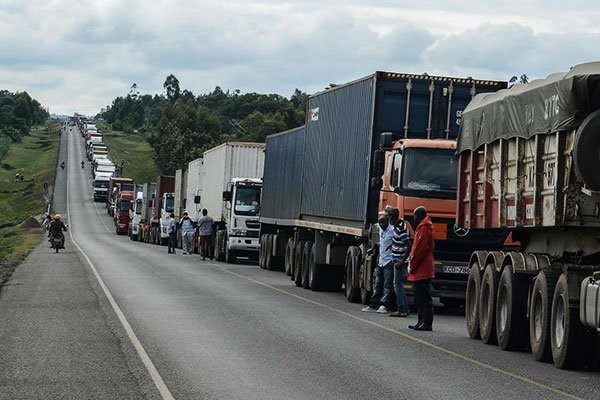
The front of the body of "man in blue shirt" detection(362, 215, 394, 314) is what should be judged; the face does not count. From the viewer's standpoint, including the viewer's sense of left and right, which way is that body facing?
facing the viewer and to the left of the viewer

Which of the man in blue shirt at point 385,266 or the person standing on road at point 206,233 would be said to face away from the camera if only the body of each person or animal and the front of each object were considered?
the person standing on road

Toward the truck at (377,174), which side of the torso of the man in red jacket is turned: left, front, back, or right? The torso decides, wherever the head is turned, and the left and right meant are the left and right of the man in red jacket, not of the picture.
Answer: right

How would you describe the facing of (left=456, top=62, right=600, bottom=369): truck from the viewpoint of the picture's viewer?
facing the viewer and to the right of the viewer

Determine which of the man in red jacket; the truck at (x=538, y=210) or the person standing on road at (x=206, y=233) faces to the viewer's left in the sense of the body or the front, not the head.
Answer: the man in red jacket

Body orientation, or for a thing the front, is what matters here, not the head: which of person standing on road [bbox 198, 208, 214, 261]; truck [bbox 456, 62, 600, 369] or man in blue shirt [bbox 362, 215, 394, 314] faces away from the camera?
the person standing on road

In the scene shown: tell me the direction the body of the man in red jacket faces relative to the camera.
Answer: to the viewer's left

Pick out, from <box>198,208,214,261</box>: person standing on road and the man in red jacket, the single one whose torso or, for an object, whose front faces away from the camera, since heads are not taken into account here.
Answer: the person standing on road

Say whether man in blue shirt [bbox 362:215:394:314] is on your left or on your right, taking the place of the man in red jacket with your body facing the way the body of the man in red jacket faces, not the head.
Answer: on your right

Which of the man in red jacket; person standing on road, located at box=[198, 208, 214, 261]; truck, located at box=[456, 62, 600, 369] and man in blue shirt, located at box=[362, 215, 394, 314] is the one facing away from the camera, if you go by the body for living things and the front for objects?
the person standing on road
